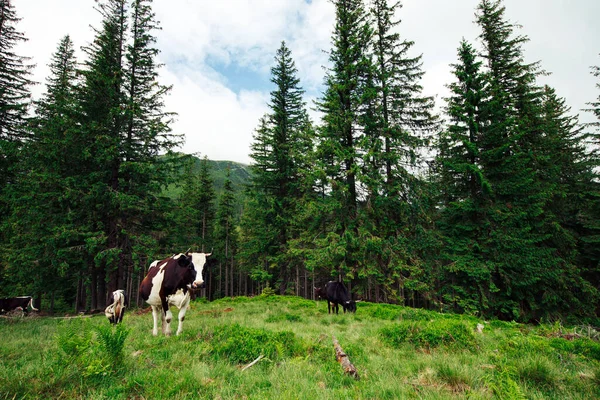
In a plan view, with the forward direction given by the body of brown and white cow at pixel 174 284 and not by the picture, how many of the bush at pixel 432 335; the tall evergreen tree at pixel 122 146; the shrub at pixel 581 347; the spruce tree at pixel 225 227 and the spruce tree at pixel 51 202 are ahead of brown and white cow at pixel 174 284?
2

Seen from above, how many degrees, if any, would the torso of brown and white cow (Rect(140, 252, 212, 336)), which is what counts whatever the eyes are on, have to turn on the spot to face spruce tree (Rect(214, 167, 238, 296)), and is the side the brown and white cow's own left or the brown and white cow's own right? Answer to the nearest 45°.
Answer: approximately 135° to the brown and white cow's own left

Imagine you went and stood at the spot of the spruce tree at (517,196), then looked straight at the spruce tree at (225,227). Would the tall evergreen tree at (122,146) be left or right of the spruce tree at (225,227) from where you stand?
left

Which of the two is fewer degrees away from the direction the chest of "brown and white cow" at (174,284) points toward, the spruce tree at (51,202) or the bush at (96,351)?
the bush

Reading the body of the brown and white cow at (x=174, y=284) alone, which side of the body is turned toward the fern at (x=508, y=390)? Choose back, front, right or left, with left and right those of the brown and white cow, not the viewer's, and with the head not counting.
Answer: front

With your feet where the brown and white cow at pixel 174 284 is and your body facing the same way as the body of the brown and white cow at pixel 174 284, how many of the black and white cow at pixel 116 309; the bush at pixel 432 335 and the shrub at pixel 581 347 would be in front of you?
2

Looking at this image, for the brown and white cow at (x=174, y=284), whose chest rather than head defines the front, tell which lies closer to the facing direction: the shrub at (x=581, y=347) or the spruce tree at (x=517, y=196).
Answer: the shrub

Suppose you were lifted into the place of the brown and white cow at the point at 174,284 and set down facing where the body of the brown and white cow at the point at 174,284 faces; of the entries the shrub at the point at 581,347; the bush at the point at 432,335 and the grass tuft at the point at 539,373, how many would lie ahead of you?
3

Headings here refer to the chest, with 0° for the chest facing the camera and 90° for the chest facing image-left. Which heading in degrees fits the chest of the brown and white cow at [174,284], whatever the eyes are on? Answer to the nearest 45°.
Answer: approximately 315°

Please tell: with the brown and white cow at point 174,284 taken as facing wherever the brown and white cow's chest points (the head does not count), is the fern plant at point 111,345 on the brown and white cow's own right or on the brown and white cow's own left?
on the brown and white cow's own right

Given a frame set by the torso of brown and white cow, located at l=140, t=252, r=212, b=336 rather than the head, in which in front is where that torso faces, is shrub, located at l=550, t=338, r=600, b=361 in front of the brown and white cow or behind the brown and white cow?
in front

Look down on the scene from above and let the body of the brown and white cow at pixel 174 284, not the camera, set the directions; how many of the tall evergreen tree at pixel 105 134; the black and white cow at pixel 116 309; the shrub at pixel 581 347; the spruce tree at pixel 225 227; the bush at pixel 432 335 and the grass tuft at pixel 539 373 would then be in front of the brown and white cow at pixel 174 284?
3
